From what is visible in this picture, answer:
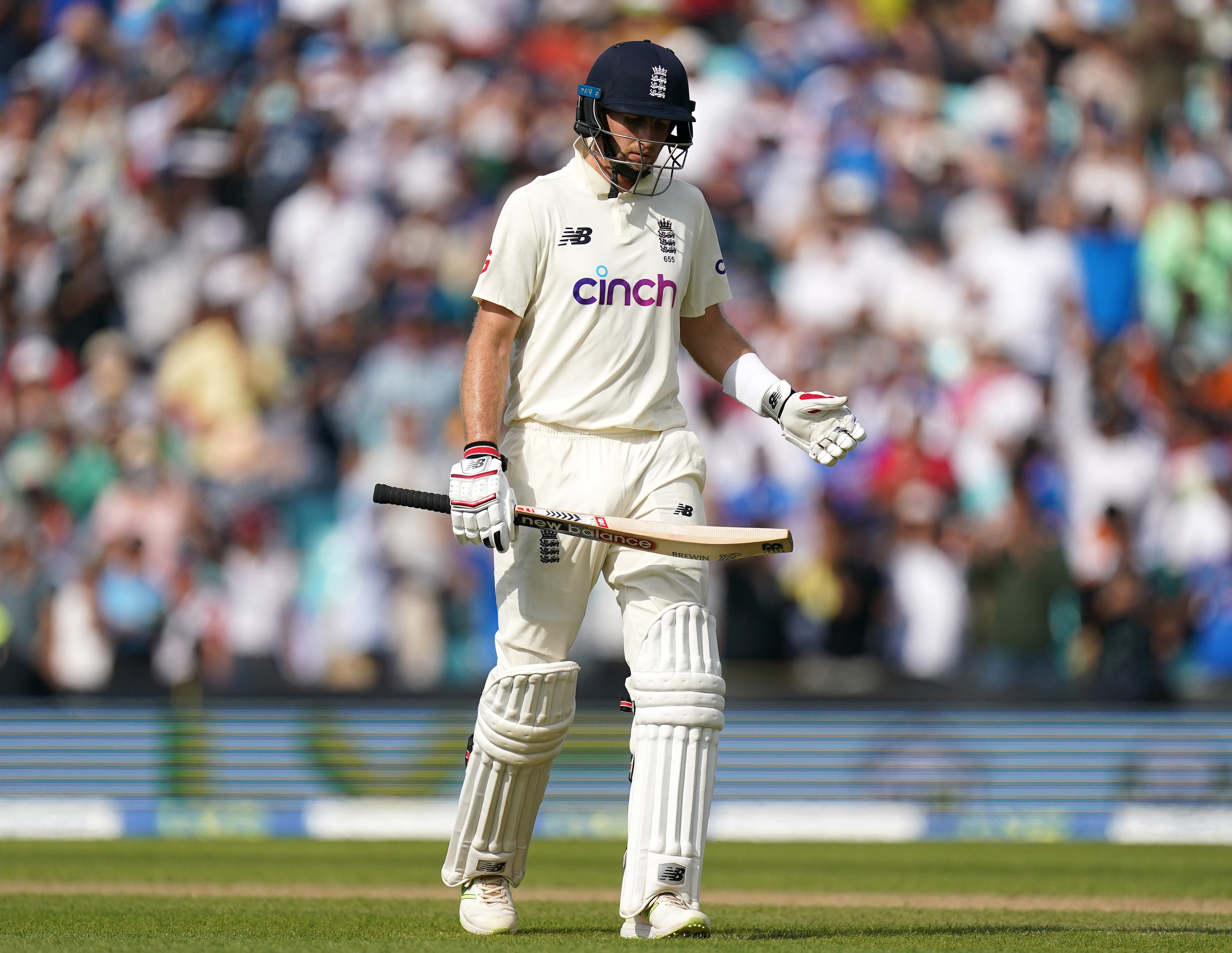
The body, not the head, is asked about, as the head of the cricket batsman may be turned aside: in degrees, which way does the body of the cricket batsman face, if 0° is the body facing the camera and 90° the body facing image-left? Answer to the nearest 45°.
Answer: approximately 0°
